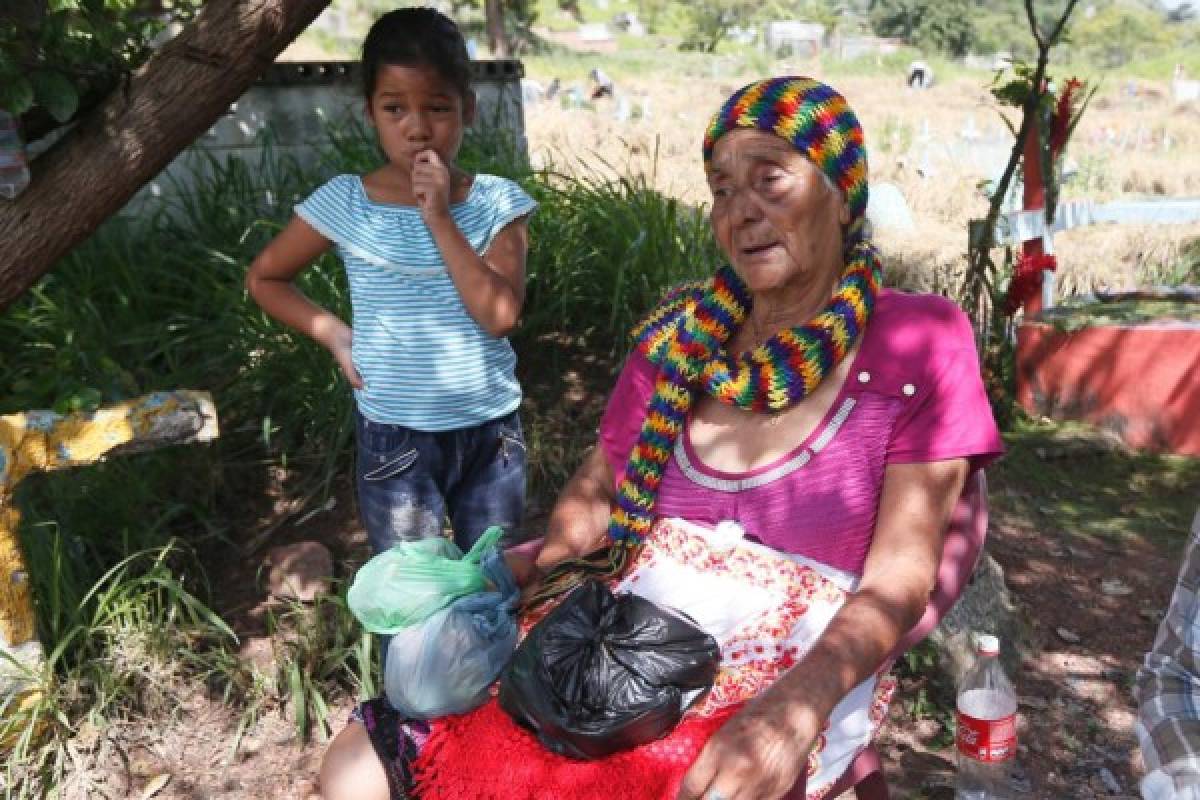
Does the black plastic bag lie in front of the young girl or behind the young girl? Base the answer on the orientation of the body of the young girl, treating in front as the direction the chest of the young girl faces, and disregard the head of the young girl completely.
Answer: in front

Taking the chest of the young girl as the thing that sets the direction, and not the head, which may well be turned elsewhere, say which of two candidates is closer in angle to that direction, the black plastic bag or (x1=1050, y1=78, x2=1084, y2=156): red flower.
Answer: the black plastic bag

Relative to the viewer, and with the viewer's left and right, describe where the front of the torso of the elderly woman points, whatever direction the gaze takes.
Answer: facing the viewer and to the left of the viewer

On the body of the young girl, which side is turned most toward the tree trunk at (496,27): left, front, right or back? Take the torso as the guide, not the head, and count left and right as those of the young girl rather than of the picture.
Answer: back

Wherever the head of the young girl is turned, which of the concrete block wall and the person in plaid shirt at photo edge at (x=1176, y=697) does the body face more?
the person in plaid shirt at photo edge

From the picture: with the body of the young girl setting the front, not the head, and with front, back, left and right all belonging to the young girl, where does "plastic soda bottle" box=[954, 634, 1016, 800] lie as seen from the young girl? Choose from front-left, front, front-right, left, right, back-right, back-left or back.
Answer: front-left

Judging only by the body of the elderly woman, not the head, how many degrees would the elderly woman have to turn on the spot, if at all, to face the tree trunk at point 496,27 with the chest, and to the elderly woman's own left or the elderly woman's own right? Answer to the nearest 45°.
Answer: approximately 135° to the elderly woman's own right

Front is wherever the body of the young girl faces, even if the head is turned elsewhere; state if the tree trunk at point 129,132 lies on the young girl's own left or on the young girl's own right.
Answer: on the young girl's own right

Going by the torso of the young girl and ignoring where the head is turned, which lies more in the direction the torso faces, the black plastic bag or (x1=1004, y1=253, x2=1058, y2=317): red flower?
the black plastic bag

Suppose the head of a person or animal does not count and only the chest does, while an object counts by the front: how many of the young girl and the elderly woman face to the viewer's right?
0

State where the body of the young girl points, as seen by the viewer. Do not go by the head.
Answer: toward the camera

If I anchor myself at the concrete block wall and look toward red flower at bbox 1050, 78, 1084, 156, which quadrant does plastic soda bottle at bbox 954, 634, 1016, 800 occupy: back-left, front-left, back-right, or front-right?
front-right

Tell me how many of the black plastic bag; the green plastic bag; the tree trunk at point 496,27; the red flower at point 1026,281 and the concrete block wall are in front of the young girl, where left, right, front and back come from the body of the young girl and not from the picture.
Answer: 2

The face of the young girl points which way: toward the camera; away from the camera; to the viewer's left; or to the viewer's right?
toward the camera

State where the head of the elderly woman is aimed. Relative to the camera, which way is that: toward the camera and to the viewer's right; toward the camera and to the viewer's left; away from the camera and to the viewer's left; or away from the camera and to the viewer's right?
toward the camera and to the viewer's left
